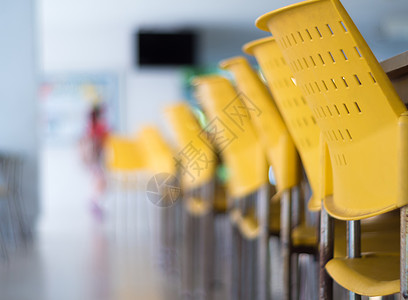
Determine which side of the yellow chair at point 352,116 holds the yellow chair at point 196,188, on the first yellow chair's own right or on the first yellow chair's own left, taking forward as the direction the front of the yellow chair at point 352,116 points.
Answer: on the first yellow chair's own left

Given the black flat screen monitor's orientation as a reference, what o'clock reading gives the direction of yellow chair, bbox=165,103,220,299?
The yellow chair is roughly at 12 o'clock from the black flat screen monitor.

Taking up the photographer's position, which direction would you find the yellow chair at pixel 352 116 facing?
facing away from the viewer and to the right of the viewer

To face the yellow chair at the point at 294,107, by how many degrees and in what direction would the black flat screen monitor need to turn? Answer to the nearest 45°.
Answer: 0° — it already faces it

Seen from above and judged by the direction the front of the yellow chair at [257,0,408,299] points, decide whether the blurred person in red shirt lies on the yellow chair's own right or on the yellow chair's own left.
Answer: on the yellow chair's own left

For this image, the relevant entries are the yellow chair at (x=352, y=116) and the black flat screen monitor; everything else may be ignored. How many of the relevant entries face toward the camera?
1

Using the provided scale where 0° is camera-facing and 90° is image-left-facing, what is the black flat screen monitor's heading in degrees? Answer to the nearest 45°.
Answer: approximately 0°

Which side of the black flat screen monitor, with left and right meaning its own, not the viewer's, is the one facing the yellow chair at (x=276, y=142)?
front
